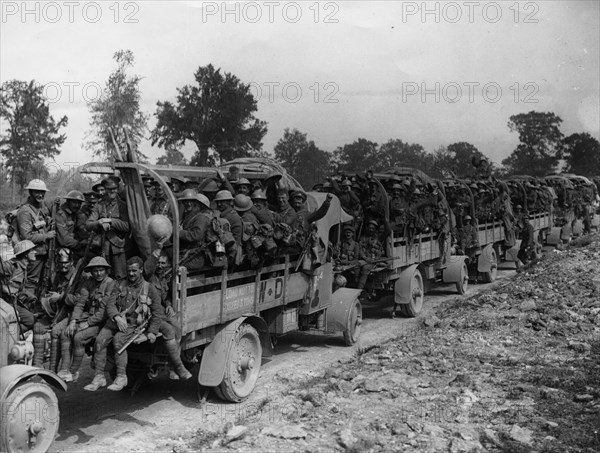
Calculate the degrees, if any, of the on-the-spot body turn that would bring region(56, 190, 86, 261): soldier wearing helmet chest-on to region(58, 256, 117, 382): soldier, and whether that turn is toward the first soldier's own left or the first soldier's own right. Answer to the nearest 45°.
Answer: approximately 45° to the first soldier's own right

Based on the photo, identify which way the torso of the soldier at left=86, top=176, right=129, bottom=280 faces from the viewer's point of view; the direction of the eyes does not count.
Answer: toward the camera

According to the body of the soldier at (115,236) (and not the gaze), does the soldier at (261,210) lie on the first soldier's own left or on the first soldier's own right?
on the first soldier's own left

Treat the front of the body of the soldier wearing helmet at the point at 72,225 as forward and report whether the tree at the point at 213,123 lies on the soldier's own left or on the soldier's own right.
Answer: on the soldier's own left

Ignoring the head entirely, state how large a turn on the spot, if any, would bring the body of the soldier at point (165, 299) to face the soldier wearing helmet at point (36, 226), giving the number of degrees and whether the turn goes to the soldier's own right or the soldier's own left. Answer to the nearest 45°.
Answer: approximately 135° to the soldier's own right

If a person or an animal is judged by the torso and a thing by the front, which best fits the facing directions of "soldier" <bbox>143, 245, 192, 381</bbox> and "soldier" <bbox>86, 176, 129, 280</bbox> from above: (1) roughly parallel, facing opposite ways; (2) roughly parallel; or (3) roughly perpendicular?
roughly parallel

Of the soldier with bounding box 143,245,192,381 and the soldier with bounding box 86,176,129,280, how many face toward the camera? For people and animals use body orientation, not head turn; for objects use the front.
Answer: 2

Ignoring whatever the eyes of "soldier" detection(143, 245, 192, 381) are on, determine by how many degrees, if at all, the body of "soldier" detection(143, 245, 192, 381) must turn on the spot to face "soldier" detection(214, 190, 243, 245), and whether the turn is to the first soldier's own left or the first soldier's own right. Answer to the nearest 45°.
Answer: approximately 135° to the first soldier's own left

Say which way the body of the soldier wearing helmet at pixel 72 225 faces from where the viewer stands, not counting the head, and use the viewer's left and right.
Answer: facing the viewer and to the right of the viewer

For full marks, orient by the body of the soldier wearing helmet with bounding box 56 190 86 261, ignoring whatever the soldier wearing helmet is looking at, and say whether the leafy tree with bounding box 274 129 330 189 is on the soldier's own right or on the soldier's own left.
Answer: on the soldier's own left

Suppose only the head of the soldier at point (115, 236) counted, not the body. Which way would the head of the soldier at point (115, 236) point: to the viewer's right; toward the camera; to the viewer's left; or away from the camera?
toward the camera

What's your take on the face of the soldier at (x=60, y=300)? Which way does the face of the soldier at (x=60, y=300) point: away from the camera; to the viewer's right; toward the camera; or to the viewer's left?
toward the camera

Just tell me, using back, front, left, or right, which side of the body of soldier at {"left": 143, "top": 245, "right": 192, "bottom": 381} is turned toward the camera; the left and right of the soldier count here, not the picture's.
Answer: front

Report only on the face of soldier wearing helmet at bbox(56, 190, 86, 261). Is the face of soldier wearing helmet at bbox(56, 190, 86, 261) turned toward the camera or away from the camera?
toward the camera
